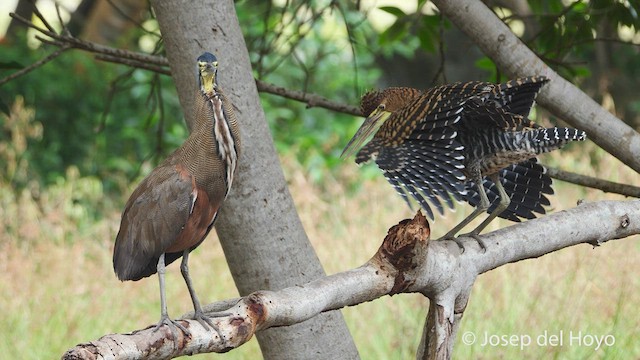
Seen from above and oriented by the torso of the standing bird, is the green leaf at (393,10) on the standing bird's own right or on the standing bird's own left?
on the standing bird's own left

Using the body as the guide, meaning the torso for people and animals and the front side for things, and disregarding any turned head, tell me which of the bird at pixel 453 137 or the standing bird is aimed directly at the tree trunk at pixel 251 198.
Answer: the bird

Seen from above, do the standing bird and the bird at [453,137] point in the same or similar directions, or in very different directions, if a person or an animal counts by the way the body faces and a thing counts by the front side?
very different directions

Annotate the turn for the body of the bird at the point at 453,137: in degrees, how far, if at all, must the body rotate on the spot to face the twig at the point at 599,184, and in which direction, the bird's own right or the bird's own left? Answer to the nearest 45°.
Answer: approximately 135° to the bird's own right

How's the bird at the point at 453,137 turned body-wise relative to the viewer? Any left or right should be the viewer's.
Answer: facing to the left of the viewer

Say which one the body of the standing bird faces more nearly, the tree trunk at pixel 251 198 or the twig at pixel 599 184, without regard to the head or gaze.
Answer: the twig

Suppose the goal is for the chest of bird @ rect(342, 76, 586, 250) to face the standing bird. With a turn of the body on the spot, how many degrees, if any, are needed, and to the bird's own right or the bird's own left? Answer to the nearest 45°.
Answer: approximately 45° to the bird's own left

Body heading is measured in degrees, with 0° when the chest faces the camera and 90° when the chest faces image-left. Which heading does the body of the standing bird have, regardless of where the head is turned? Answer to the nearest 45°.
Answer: approximately 315°
